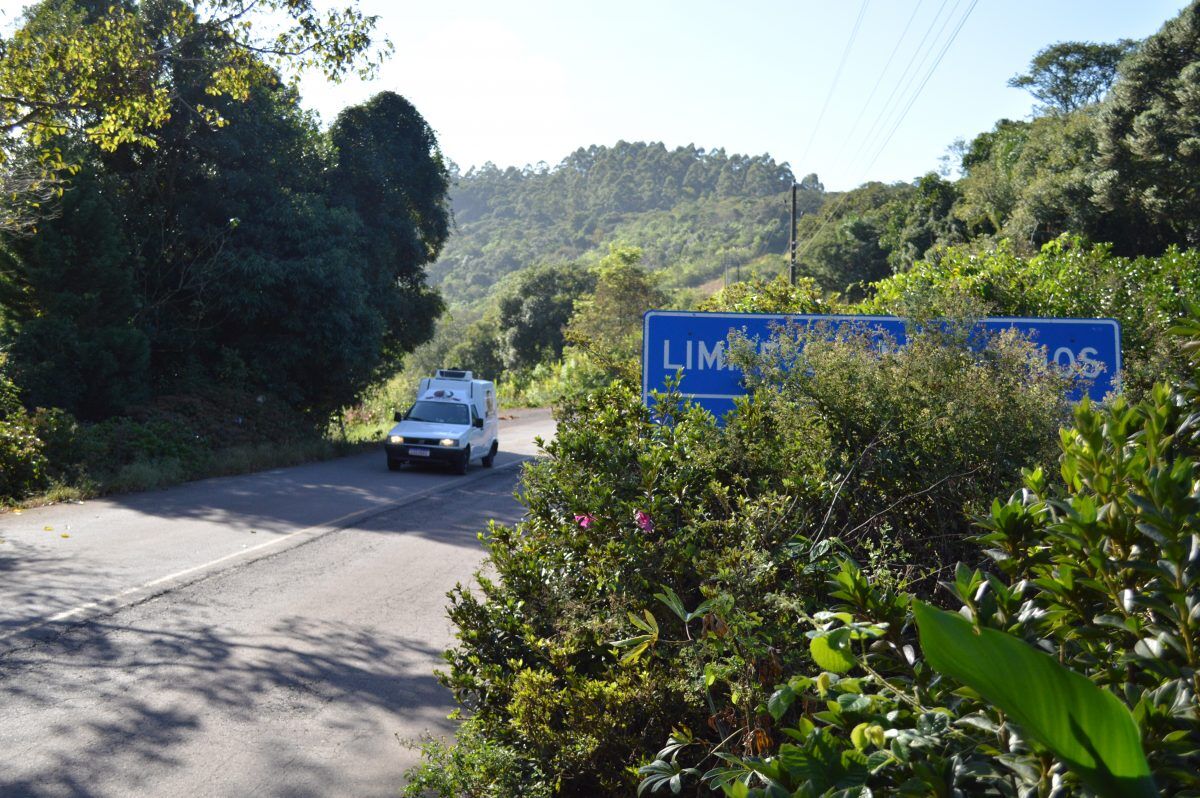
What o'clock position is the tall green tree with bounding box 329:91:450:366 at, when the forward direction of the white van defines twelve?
The tall green tree is roughly at 4 o'clock from the white van.

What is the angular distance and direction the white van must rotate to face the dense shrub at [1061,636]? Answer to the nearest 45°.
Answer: approximately 45° to its left

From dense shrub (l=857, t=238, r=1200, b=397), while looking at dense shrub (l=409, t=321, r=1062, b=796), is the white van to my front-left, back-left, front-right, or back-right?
back-right

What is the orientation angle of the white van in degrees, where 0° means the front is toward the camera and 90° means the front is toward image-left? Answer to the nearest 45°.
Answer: approximately 45°

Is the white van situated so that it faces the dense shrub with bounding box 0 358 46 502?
yes

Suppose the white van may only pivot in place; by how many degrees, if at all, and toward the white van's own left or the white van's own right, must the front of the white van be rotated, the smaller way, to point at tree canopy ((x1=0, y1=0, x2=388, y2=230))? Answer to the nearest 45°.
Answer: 0° — it already faces it

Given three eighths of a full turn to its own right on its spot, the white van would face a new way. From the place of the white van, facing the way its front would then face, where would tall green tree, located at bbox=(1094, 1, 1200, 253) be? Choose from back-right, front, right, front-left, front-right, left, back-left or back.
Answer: right

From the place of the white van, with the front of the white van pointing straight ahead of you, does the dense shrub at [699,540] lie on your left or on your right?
on your left
